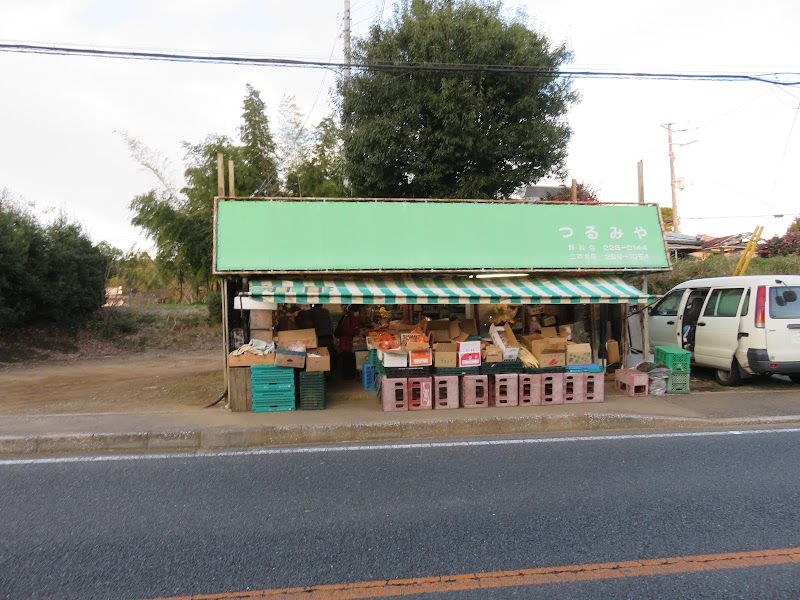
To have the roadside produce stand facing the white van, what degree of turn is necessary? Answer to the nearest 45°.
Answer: approximately 90° to its left

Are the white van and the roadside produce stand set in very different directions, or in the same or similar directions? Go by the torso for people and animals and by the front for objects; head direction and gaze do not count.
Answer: very different directions

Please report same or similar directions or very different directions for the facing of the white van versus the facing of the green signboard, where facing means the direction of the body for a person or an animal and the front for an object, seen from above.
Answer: very different directions

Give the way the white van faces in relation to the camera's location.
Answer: facing away from the viewer and to the left of the viewer

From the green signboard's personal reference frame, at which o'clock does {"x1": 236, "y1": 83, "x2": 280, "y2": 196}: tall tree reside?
The tall tree is roughly at 5 o'clock from the green signboard.
